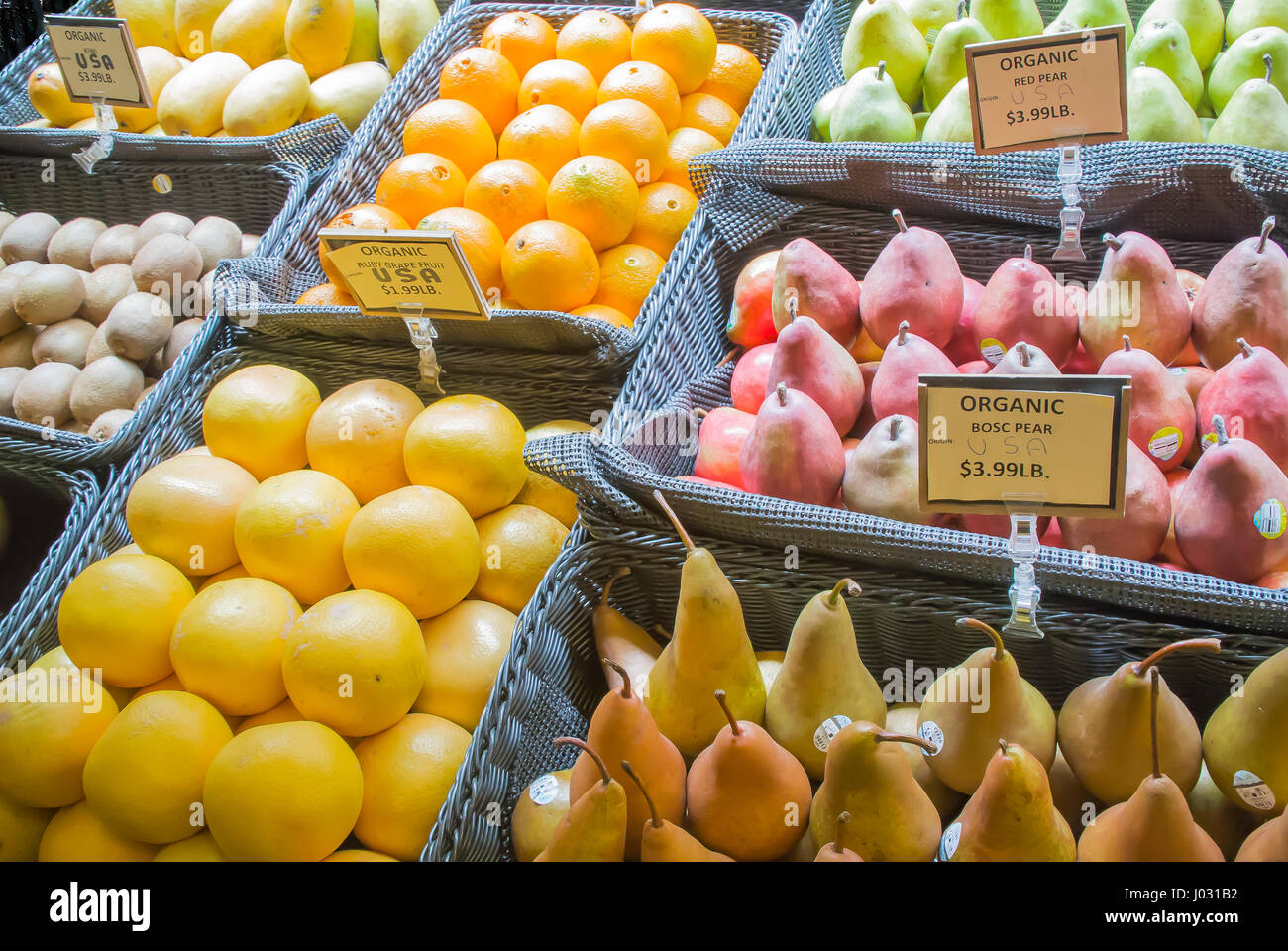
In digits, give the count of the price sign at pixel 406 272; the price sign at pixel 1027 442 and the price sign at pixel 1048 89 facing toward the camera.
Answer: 3

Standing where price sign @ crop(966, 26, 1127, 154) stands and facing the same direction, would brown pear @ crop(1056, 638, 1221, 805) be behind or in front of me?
in front

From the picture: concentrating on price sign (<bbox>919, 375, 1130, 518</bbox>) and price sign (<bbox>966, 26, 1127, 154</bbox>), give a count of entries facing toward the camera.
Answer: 2

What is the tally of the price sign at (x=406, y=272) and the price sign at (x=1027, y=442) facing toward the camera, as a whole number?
2

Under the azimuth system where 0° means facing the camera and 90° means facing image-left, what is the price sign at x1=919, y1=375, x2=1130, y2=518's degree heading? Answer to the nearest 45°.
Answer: approximately 0°

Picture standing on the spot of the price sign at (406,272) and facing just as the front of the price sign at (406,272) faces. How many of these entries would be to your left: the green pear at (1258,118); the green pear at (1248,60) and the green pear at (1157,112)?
3
